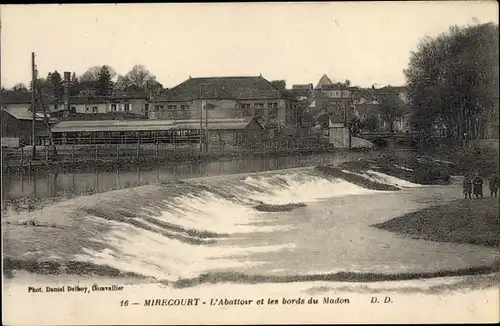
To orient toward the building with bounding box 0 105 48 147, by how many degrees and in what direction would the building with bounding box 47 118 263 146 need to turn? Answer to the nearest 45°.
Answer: approximately 45° to its right

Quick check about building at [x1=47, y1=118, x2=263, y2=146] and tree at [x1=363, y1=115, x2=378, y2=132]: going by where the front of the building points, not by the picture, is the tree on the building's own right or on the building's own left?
on the building's own left

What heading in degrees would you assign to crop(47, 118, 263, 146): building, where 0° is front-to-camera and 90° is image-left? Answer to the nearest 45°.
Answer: approximately 0°

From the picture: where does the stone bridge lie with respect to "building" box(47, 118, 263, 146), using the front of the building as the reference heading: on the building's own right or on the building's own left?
on the building's own left
